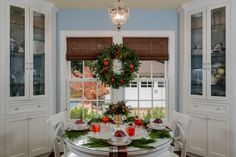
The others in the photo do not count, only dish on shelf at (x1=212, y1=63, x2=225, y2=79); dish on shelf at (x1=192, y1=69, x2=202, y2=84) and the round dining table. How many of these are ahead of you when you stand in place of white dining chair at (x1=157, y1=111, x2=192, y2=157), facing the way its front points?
1

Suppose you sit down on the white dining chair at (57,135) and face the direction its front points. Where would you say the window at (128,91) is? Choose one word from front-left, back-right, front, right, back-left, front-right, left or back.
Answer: left

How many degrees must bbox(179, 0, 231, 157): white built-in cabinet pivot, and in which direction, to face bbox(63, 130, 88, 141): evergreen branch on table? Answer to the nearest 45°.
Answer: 0° — it already faces it

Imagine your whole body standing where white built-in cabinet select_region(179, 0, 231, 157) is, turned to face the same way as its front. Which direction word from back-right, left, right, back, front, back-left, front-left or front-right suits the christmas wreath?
front-right

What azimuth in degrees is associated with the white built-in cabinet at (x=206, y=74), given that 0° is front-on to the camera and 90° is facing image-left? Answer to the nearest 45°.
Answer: approximately 45°

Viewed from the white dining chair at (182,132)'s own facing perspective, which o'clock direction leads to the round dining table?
The round dining table is roughly at 12 o'clock from the white dining chair.

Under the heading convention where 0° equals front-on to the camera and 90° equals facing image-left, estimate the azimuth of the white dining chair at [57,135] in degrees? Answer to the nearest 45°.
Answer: approximately 315°

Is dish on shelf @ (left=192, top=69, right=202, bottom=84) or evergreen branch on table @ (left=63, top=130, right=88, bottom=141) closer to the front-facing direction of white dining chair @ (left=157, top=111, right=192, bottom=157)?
the evergreen branch on table

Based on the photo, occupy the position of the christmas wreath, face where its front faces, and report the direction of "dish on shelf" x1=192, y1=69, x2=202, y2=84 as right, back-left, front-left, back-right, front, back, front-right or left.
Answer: left
